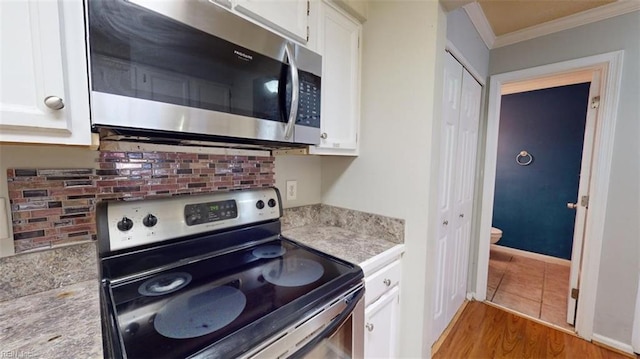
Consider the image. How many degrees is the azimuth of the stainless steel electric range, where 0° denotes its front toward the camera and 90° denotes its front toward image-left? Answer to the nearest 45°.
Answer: approximately 315°

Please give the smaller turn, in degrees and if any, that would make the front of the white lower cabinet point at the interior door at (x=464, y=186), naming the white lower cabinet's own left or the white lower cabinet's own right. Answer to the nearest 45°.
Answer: approximately 90° to the white lower cabinet's own left

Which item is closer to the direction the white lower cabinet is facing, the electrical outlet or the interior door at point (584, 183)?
the interior door

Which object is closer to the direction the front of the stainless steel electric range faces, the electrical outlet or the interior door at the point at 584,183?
the interior door
